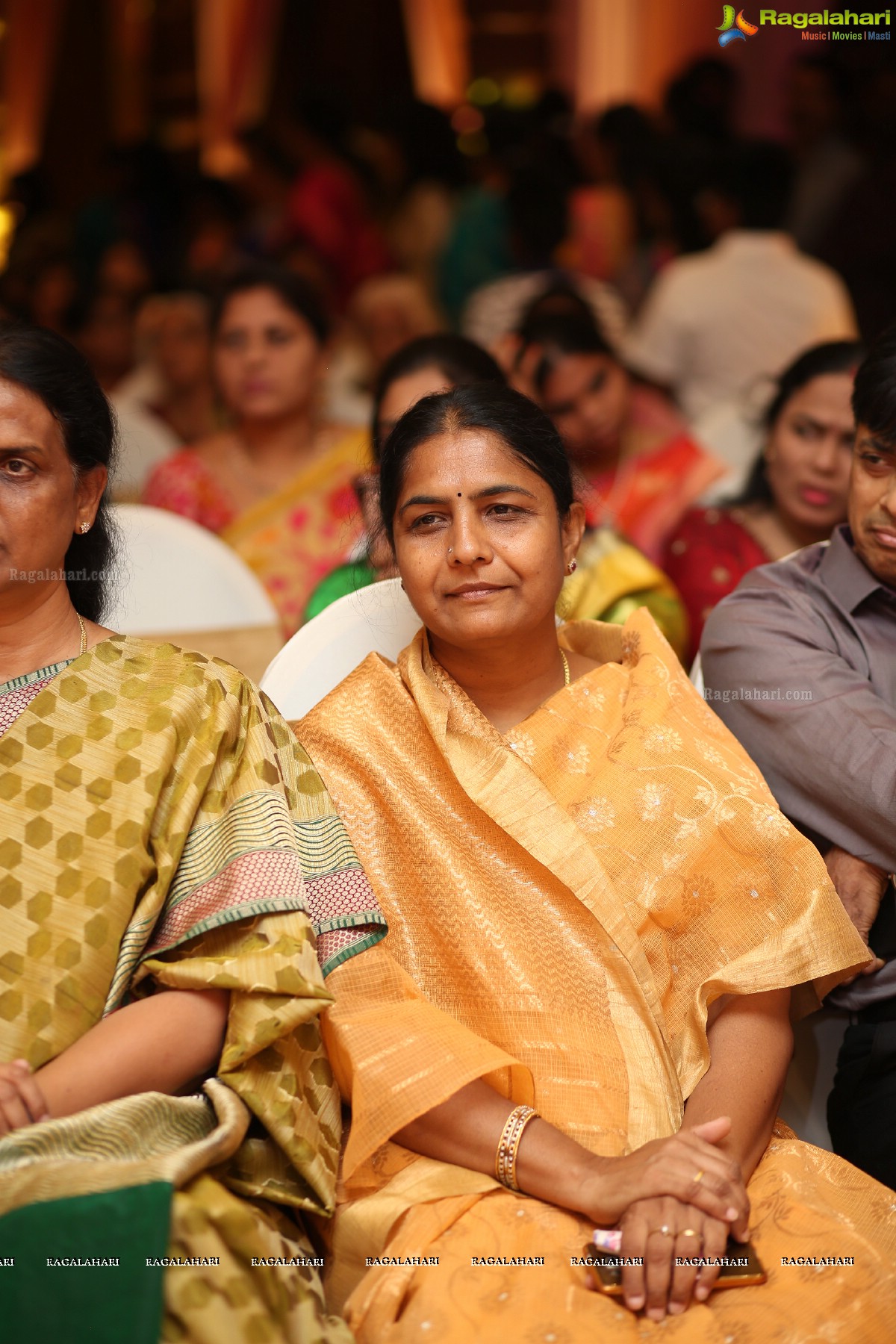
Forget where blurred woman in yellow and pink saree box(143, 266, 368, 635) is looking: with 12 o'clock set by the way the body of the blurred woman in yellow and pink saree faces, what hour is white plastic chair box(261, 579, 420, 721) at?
The white plastic chair is roughly at 12 o'clock from the blurred woman in yellow and pink saree.

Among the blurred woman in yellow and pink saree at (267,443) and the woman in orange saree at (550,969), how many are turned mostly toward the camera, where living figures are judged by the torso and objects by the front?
2

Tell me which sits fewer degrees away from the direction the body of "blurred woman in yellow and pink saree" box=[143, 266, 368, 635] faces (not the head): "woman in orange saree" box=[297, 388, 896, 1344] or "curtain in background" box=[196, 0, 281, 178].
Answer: the woman in orange saree

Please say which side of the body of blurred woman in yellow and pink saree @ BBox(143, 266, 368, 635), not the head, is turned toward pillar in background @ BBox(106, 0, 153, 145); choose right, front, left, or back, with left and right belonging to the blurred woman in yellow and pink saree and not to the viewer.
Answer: back

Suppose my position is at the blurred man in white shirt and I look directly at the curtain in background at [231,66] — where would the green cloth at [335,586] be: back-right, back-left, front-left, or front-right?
back-left

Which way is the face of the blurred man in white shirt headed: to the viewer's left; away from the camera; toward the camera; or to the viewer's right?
away from the camera

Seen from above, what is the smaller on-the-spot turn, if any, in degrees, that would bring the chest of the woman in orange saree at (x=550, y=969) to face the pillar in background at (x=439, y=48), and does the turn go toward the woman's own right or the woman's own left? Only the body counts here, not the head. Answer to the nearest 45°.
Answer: approximately 180°

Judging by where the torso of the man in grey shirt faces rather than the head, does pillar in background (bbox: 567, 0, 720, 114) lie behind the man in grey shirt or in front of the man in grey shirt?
behind

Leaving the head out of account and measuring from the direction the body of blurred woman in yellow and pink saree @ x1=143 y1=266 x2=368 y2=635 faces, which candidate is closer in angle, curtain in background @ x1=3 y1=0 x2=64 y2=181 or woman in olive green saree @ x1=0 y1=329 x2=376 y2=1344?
the woman in olive green saree

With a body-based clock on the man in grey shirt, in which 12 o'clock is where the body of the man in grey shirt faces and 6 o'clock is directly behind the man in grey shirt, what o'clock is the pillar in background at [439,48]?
The pillar in background is roughly at 7 o'clock from the man in grey shirt.

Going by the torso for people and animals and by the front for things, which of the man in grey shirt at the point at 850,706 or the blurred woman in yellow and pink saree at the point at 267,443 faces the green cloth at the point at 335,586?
the blurred woman in yellow and pink saree
